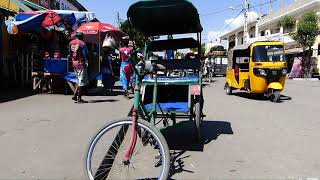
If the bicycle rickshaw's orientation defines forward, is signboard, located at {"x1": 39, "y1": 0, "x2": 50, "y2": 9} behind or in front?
behind

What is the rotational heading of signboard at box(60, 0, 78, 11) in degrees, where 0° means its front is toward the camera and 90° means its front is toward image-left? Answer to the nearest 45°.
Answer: approximately 315°

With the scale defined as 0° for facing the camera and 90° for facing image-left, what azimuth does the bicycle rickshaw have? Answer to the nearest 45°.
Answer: approximately 0°

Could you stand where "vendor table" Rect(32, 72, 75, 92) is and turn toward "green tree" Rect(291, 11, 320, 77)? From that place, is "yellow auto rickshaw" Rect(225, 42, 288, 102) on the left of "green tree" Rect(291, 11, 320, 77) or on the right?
right

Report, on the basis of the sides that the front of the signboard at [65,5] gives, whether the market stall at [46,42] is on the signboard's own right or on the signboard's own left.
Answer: on the signboard's own right
